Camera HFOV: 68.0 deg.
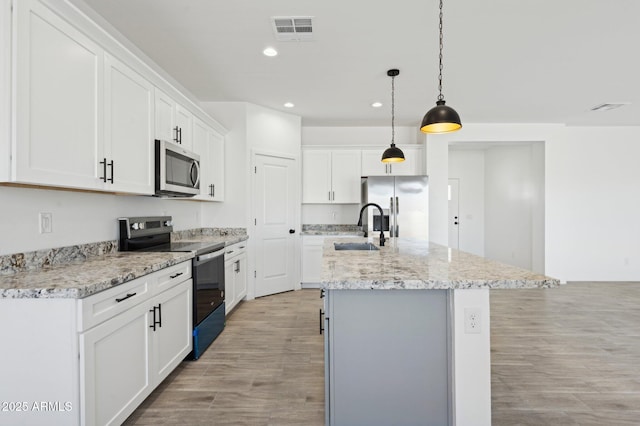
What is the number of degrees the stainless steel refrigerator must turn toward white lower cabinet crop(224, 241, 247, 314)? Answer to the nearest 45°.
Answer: approximately 45° to its right

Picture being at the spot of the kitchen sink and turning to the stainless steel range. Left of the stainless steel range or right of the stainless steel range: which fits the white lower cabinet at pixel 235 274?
right

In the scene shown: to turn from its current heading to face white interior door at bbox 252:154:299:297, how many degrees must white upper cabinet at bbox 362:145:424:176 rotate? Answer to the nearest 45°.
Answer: approximately 45° to its right

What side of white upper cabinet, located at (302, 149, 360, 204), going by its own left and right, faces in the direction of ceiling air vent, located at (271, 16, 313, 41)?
front

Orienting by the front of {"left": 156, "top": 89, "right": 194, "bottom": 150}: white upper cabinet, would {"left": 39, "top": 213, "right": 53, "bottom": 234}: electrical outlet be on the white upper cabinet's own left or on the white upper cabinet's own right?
on the white upper cabinet's own right

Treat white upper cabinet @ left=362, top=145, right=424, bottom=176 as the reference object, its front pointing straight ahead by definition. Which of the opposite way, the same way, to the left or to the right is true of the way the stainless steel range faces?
to the left

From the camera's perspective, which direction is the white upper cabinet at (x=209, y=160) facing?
to the viewer's right

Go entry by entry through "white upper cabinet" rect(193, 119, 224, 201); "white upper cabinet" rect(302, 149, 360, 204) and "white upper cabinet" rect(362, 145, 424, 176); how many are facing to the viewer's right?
1

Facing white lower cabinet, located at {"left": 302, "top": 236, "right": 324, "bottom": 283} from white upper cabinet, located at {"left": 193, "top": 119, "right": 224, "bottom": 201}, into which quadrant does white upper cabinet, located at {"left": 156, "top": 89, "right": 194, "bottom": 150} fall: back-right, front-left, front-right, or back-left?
back-right

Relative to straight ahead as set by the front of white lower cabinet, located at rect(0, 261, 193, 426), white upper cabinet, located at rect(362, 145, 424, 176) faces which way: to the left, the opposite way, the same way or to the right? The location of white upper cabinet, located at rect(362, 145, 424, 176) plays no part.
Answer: to the right

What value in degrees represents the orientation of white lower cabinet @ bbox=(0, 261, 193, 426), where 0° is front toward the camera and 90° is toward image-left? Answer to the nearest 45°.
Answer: approximately 315°

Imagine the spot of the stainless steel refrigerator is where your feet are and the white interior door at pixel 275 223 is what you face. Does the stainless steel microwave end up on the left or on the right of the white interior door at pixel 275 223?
left

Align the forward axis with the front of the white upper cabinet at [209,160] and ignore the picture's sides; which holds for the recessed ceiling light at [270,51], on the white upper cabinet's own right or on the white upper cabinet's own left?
on the white upper cabinet's own right
